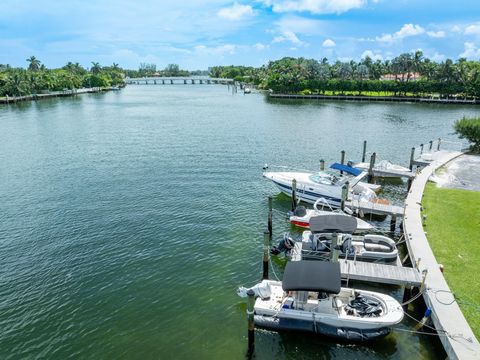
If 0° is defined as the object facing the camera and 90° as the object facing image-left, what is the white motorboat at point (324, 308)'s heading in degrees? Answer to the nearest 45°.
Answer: approximately 270°

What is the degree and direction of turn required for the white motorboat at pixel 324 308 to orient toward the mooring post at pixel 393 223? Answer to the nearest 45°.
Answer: approximately 90° to its left

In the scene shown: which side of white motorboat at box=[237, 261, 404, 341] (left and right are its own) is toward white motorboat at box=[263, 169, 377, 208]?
left

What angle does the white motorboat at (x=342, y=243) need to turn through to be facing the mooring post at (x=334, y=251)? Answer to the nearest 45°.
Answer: approximately 90° to its right

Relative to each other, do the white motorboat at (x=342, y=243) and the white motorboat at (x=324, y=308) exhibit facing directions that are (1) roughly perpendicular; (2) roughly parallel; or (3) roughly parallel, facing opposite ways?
roughly parallel

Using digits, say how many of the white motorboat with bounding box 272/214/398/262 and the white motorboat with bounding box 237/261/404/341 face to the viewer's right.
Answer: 2

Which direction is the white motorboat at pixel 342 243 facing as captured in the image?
to the viewer's right

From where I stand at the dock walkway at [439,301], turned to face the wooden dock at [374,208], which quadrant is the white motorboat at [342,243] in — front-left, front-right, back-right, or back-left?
front-left

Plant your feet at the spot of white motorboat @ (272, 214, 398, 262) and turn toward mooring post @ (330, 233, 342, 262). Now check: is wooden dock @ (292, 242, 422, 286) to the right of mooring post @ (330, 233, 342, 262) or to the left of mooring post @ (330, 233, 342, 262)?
left
